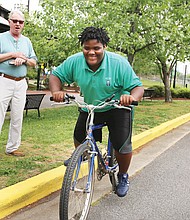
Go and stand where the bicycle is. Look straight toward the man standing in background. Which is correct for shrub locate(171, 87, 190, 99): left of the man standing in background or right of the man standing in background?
right

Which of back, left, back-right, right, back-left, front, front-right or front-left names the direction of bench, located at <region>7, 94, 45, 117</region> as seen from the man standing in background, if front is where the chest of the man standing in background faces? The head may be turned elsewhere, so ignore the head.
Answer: back-left

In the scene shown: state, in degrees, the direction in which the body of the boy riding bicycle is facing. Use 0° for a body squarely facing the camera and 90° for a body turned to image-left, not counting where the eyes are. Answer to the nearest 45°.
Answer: approximately 0°

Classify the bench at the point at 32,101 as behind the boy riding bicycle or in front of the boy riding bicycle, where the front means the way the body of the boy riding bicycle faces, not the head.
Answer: behind

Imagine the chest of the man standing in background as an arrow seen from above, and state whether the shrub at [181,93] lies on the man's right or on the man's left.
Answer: on the man's left

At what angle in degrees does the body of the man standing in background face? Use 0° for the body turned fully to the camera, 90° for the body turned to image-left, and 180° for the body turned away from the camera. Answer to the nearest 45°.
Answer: approximately 315°

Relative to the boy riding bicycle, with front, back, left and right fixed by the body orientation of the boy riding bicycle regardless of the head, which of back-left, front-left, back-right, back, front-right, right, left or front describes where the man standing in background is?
back-right
